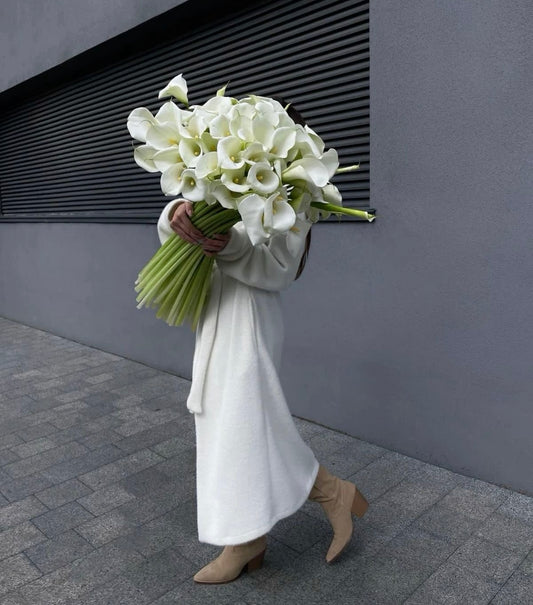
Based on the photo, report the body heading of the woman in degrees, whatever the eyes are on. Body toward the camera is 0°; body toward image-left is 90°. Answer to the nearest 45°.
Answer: approximately 90°
